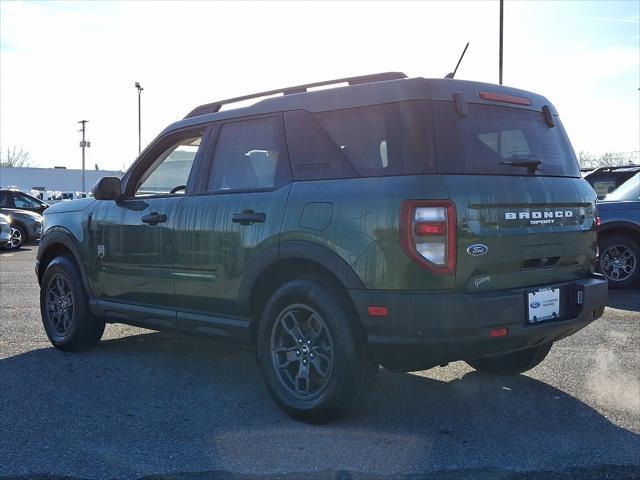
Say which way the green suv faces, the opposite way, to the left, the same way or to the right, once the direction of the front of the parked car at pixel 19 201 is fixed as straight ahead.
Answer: to the left

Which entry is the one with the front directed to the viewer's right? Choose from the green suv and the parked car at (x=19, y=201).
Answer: the parked car

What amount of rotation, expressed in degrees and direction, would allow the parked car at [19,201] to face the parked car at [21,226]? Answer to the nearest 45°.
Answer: approximately 90° to its right

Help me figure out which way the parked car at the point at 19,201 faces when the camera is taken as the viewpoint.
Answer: facing to the right of the viewer

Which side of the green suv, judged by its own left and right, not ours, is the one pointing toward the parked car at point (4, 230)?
front

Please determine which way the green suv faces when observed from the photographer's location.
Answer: facing away from the viewer and to the left of the viewer

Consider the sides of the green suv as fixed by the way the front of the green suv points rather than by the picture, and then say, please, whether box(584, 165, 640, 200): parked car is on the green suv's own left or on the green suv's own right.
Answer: on the green suv's own right

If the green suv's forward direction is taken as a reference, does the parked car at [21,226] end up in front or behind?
in front
